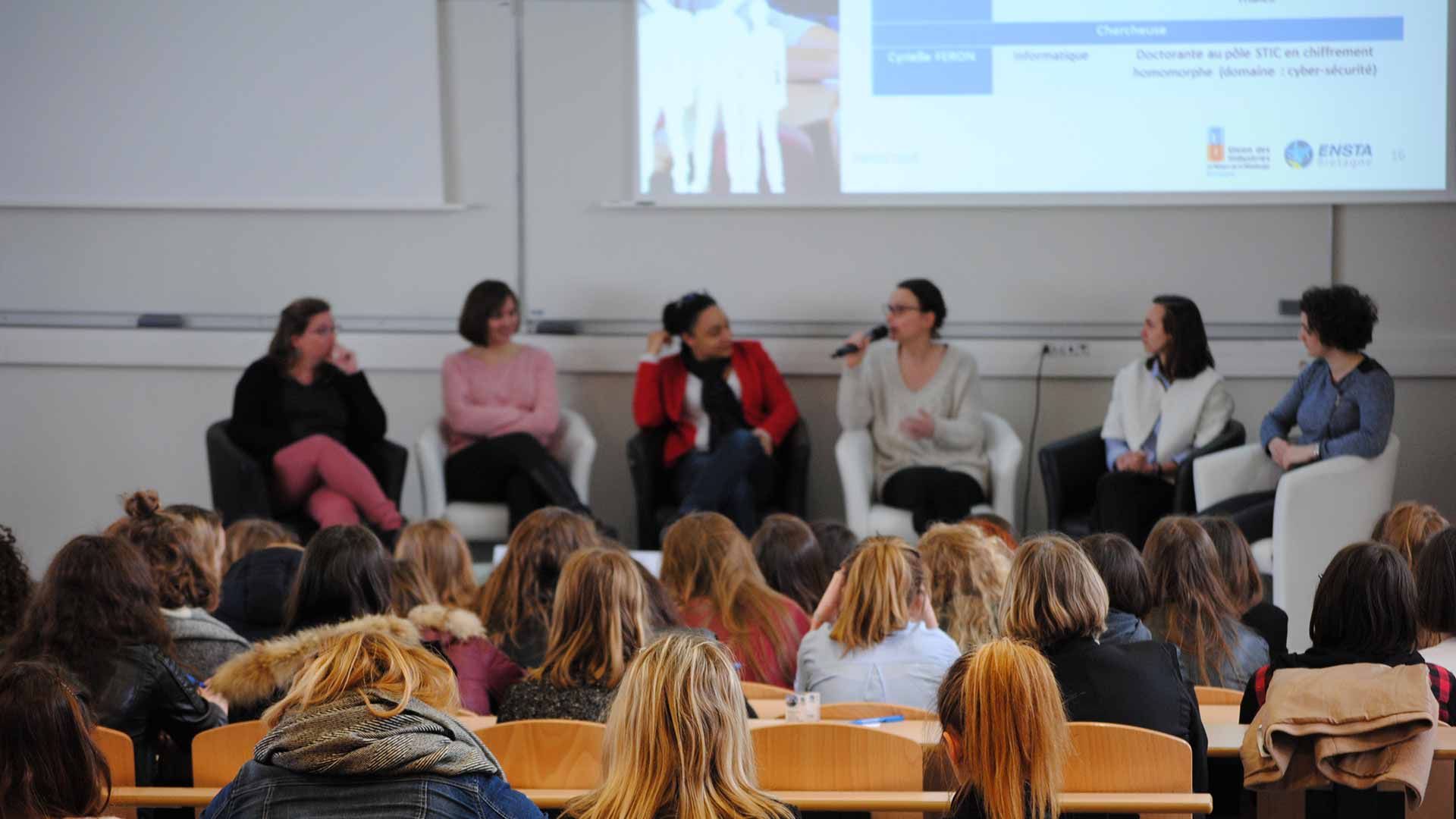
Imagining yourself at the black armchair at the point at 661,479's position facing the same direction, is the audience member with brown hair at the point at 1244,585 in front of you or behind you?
in front

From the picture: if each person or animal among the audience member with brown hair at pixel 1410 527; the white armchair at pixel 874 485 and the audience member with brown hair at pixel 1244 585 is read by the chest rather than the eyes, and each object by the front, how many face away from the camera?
2

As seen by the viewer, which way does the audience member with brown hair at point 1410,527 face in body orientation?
away from the camera

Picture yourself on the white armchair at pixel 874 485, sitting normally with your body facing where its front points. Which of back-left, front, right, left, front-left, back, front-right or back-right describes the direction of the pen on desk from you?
front

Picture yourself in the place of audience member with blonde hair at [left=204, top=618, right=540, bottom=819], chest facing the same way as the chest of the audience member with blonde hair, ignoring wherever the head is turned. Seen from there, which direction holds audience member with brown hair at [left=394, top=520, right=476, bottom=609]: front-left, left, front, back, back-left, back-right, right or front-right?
front

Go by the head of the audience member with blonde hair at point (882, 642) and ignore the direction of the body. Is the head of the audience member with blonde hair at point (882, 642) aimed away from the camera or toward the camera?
away from the camera

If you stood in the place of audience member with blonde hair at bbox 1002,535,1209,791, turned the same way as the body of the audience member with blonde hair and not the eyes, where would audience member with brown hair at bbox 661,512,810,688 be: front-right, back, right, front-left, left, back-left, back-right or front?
front-left

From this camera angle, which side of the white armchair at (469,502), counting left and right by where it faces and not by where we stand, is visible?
front

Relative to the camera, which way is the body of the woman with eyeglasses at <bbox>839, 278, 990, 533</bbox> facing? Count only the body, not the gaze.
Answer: toward the camera

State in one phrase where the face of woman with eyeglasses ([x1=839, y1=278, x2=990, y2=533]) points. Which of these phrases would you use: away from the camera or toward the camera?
toward the camera

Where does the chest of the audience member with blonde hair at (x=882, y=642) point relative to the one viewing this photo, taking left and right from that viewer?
facing away from the viewer

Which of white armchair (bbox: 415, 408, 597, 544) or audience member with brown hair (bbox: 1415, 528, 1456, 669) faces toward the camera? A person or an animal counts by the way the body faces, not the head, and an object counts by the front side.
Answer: the white armchair

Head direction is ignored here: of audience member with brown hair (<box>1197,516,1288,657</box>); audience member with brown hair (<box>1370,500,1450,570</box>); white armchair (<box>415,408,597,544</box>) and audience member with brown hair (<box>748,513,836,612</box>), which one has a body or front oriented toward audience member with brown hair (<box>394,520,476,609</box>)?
the white armchair

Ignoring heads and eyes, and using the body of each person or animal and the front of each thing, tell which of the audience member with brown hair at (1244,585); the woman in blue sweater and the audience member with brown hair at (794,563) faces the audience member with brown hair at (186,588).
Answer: the woman in blue sweater

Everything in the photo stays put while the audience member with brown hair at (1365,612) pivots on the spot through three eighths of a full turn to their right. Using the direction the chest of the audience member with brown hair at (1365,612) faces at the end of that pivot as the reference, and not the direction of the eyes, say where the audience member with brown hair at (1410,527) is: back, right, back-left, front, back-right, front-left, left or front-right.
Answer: back-left

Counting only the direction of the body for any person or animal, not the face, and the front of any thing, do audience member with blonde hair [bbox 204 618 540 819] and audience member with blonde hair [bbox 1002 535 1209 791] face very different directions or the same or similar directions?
same or similar directions

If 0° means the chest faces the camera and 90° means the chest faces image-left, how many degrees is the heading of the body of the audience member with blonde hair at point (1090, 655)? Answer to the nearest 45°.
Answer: approximately 180°

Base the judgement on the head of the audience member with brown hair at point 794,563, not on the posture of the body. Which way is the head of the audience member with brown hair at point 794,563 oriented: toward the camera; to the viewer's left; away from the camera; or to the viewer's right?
away from the camera

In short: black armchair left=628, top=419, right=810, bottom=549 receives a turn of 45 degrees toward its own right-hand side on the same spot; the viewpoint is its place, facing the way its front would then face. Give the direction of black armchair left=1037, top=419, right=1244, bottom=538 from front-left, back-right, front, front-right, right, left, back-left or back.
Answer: back-left

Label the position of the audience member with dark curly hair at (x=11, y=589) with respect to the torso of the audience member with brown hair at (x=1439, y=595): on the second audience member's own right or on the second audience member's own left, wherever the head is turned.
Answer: on the second audience member's own left
